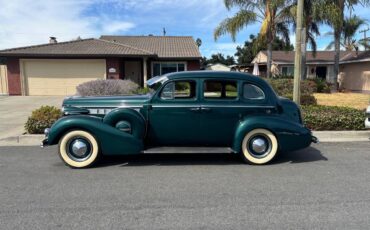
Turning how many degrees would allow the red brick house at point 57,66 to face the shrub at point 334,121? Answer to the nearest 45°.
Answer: approximately 45° to its left

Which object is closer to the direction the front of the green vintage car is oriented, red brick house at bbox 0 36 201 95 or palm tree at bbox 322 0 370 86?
the red brick house

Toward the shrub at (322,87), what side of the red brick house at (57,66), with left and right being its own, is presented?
left

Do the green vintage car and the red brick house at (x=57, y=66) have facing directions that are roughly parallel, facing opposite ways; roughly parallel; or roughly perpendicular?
roughly perpendicular

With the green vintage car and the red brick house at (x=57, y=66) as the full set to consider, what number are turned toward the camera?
1

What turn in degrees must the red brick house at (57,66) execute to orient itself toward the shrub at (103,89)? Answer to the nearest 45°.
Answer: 0° — it already faces it

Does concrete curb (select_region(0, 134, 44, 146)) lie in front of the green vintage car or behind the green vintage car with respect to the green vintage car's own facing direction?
in front

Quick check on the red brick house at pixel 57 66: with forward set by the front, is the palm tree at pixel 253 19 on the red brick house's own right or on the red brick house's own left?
on the red brick house's own left

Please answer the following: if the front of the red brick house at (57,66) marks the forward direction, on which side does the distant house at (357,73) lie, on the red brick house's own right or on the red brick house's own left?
on the red brick house's own left

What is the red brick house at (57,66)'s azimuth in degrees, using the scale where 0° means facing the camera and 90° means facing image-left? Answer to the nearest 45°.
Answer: approximately 0°

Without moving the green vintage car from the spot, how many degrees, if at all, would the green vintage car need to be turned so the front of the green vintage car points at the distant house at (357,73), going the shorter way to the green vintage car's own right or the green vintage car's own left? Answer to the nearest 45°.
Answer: approximately 135° to the green vintage car's own right

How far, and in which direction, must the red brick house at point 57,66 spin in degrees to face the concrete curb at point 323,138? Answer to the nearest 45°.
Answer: approximately 45° to its left

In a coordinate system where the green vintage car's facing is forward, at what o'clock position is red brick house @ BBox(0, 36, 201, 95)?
The red brick house is roughly at 2 o'clock from the green vintage car.

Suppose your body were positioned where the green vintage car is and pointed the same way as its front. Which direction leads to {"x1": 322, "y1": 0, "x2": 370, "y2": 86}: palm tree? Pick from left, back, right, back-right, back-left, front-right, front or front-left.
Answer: back-right

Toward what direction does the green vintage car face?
to the viewer's left
